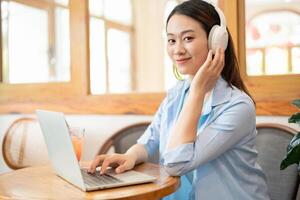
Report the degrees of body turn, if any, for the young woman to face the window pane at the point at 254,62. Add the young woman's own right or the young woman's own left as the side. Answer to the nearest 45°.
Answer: approximately 135° to the young woman's own right

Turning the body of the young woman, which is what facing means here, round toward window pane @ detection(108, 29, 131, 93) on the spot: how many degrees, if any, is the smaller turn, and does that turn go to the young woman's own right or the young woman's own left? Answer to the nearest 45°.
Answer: approximately 135° to the young woman's own right

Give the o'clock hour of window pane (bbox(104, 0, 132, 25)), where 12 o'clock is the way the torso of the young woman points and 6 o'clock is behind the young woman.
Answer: The window pane is roughly at 4 o'clock from the young woman.

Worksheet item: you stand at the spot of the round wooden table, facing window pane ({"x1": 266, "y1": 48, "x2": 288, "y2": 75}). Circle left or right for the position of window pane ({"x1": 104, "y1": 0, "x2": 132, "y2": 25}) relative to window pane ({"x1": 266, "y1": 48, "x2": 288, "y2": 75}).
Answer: left

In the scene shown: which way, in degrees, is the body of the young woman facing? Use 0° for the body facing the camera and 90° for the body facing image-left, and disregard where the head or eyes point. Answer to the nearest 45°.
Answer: approximately 45°

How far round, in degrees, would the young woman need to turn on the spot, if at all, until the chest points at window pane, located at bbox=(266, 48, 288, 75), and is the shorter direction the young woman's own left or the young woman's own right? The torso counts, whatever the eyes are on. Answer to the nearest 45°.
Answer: approximately 180°
